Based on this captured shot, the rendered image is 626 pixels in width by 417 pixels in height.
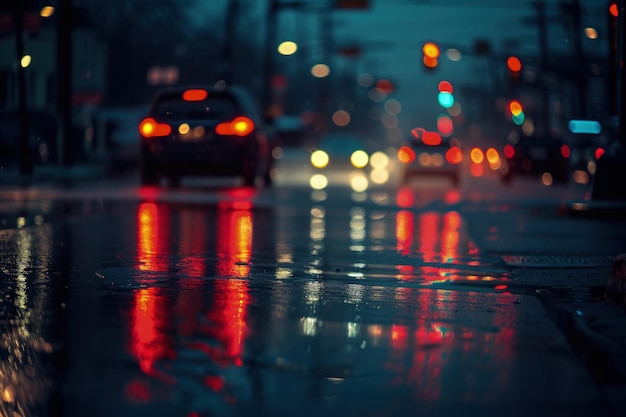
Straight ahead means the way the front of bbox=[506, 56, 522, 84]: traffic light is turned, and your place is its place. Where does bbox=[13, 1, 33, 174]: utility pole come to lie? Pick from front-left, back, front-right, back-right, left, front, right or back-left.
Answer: front-right

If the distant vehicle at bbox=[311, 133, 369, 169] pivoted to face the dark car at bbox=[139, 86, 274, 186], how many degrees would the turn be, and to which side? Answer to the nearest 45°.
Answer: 0° — it already faces it

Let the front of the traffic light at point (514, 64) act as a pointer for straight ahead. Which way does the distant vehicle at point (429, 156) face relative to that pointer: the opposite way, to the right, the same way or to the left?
the opposite way

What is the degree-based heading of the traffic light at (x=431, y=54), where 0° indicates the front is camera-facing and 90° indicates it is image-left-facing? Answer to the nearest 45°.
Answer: approximately 0°

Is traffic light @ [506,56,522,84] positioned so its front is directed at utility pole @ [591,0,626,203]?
yes

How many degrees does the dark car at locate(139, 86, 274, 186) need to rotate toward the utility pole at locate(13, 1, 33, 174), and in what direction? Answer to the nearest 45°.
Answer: approximately 45° to its left

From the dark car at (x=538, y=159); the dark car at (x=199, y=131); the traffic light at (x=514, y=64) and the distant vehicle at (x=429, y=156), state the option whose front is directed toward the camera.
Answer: the traffic light

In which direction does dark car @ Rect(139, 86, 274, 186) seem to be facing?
away from the camera

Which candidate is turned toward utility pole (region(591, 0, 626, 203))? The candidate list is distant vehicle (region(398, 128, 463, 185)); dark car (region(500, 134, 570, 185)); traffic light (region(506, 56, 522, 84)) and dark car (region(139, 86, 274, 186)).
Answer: the traffic light

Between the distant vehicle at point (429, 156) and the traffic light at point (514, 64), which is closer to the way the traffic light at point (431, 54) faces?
the distant vehicle

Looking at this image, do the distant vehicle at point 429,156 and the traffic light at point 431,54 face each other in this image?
yes
